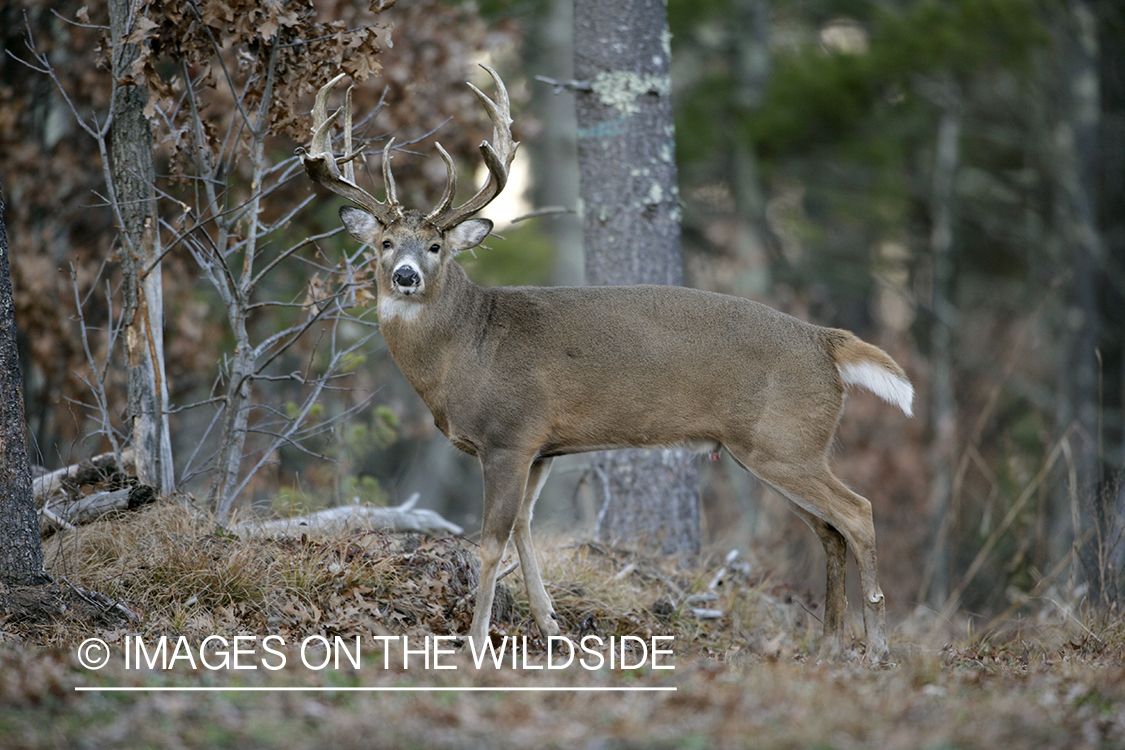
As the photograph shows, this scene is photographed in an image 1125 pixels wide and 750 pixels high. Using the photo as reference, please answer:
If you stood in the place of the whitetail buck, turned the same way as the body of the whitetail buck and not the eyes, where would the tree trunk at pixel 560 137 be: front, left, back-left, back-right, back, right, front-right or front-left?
right

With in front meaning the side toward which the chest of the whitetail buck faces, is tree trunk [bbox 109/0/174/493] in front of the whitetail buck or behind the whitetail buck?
in front

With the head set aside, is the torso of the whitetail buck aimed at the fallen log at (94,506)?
yes

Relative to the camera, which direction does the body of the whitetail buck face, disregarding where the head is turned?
to the viewer's left

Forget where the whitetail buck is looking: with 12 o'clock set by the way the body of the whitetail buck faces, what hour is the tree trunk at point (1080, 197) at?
The tree trunk is roughly at 4 o'clock from the whitetail buck.

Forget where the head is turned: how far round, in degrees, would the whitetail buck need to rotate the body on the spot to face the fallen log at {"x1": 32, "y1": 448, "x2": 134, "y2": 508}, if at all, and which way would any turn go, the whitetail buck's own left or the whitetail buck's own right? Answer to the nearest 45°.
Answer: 0° — it already faces it

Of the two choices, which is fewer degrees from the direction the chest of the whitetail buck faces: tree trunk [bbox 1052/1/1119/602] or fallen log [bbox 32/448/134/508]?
the fallen log

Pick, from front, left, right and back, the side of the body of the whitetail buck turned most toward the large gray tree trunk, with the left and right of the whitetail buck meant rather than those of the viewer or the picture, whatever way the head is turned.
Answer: right

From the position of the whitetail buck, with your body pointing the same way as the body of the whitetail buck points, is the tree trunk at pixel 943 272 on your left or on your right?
on your right
